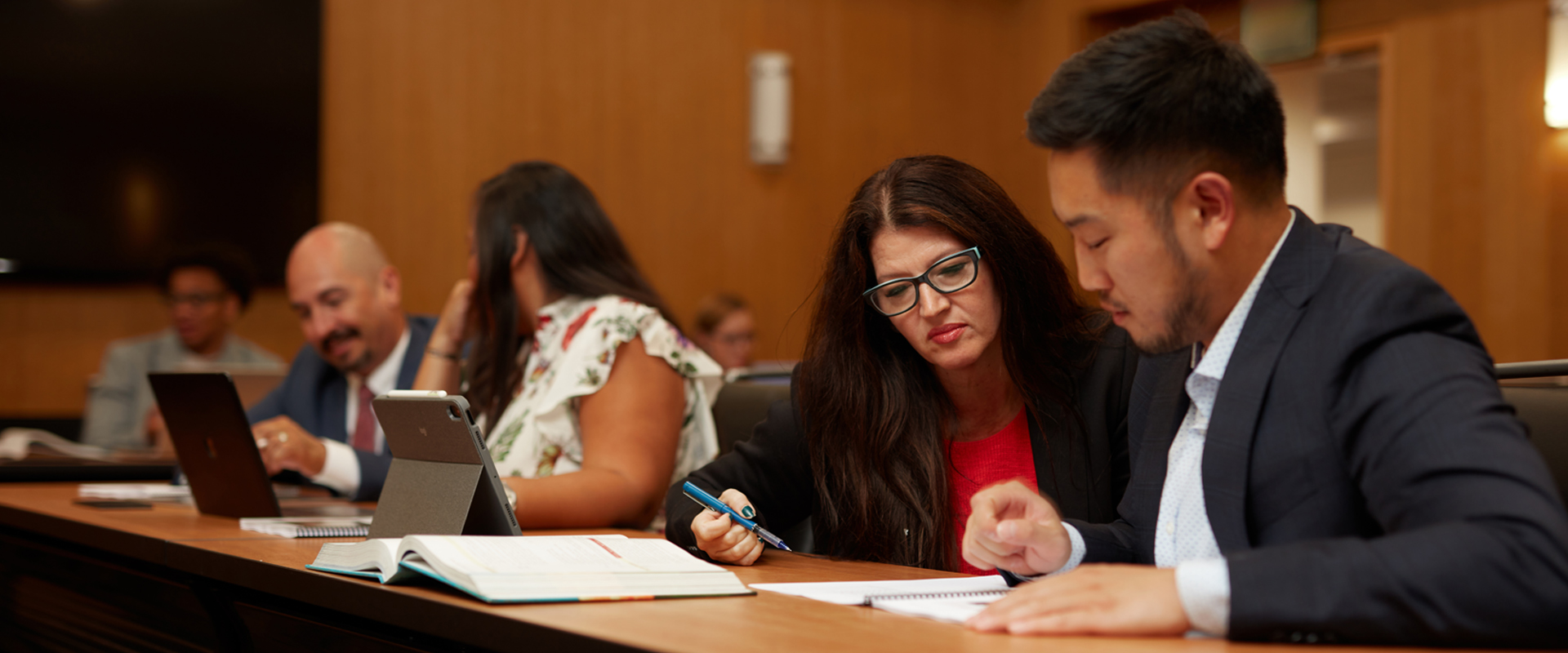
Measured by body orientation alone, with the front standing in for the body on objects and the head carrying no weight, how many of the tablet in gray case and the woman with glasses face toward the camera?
1

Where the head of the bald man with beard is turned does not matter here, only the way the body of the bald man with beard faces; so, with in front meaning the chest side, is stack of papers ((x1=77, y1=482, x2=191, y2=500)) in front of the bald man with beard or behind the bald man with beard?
in front

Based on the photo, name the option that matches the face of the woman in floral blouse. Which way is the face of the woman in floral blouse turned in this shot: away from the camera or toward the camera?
away from the camera

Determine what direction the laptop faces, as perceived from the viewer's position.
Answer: facing away from the viewer and to the right of the viewer

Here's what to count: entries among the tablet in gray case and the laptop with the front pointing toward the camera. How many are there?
0

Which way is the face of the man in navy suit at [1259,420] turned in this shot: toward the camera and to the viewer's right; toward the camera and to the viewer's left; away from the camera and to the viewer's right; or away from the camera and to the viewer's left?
toward the camera and to the viewer's left

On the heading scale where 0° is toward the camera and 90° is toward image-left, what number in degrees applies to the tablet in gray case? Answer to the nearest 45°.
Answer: approximately 225°

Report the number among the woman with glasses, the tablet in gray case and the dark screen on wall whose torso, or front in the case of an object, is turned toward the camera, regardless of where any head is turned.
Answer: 2

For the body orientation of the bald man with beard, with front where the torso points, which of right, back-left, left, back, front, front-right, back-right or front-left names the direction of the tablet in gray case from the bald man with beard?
front-left
